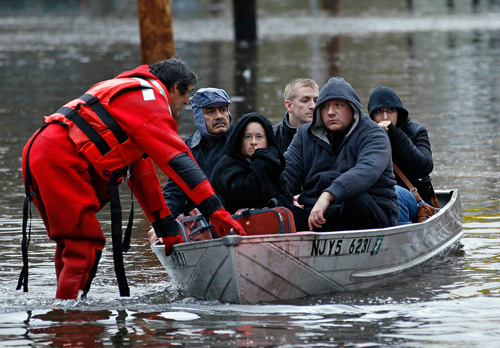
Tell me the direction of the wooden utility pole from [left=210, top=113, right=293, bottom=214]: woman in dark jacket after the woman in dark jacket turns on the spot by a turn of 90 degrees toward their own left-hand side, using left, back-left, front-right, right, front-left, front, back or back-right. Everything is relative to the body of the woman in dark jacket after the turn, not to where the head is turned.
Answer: left

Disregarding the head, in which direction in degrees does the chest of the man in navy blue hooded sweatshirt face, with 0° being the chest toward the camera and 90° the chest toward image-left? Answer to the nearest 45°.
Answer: approximately 45°

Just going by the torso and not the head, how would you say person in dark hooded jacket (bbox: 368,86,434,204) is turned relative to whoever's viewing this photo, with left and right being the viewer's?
facing the viewer and to the left of the viewer

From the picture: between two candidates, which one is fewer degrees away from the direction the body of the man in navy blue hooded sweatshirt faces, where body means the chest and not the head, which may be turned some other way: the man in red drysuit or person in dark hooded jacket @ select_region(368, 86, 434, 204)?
the man in red drysuit

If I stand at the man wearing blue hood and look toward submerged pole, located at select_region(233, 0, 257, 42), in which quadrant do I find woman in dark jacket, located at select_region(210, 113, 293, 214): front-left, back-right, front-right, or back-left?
back-right

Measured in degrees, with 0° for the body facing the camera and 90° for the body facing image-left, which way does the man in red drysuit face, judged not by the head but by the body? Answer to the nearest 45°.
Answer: approximately 270°

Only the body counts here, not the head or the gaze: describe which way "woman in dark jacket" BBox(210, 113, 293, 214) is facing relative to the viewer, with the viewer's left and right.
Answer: facing the viewer

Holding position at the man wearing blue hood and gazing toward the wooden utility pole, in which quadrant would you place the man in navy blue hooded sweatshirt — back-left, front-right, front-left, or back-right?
back-right

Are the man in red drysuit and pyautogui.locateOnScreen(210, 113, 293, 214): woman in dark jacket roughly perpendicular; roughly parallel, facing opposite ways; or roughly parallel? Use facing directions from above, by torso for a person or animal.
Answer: roughly perpendicular

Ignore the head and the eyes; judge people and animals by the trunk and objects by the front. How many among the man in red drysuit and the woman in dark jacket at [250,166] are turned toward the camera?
1

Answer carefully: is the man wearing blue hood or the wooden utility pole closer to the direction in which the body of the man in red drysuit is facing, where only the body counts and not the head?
the man wearing blue hood

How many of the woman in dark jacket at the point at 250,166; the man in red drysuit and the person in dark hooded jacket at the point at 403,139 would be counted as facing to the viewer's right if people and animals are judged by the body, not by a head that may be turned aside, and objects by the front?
1
